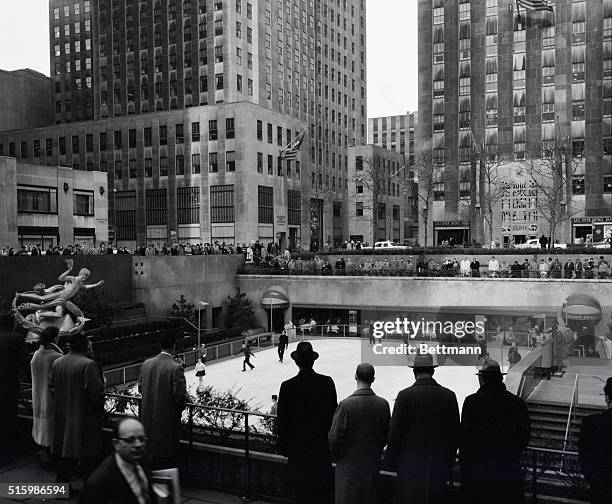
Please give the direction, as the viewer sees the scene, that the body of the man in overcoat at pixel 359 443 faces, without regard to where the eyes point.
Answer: away from the camera

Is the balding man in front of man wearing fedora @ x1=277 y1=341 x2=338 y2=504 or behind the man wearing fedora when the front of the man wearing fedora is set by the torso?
behind

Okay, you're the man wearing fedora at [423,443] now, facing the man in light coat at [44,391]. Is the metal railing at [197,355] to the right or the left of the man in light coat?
right

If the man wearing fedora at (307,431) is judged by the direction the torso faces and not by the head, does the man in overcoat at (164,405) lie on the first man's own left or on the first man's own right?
on the first man's own left

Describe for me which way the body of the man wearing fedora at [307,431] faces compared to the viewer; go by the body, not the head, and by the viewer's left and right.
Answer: facing away from the viewer

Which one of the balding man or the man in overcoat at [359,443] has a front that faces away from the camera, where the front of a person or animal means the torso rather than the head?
the man in overcoat

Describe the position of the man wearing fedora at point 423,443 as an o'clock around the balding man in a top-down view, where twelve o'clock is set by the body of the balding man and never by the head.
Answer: The man wearing fedora is roughly at 10 o'clock from the balding man.

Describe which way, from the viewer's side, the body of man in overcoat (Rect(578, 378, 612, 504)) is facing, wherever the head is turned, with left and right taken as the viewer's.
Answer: facing away from the viewer

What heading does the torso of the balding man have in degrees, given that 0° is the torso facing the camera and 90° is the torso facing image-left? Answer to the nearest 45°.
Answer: approximately 315°

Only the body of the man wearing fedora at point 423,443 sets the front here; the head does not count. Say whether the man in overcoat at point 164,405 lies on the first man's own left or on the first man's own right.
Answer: on the first man's own left

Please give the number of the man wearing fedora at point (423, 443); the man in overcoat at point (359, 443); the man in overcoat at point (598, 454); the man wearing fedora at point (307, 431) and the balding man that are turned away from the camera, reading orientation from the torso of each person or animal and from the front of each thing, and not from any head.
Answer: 4

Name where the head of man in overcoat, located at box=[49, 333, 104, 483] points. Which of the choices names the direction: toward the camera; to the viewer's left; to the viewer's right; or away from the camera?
away from the camera

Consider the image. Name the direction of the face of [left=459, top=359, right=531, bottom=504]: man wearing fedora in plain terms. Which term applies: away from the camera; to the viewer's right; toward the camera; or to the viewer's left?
away from the camera

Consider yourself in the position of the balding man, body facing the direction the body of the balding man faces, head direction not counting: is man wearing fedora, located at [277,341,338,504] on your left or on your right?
on your left

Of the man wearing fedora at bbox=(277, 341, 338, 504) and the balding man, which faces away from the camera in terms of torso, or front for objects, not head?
the man wearing fedora

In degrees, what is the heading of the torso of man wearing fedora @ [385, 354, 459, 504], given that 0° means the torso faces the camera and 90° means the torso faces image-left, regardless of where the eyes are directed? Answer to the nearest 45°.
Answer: approximately 180°

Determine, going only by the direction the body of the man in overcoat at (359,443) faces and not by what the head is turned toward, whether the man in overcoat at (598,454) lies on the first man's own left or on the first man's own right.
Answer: on the first man's own right

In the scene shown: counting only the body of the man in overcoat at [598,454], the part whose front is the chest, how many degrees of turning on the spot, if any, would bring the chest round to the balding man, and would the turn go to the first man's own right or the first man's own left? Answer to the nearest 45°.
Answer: approximately 135° to the first man's own left
